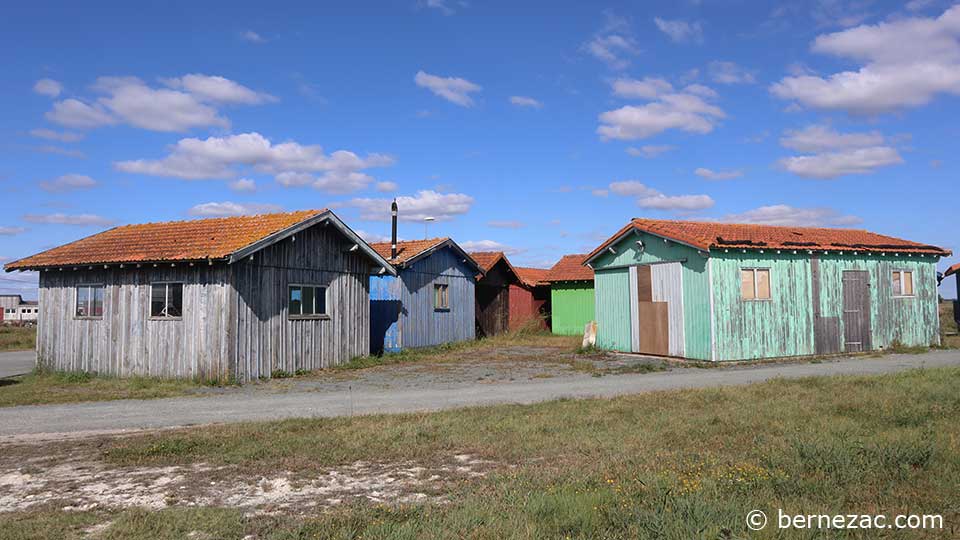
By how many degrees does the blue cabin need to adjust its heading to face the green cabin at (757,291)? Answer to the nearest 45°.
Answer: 0° — it already faces it

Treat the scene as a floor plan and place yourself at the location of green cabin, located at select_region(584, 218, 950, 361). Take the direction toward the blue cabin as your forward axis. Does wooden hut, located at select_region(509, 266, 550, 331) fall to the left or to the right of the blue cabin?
right

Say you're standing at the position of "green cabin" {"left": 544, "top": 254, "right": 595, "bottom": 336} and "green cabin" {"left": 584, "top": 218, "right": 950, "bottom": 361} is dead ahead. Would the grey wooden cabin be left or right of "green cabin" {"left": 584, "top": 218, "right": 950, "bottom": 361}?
right

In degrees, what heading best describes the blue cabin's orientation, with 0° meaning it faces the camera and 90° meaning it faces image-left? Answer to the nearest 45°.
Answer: approximately 315°

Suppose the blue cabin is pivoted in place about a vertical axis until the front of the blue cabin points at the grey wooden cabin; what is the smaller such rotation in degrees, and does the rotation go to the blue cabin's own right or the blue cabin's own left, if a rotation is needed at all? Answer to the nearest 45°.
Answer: approximately 90° to the blue cabin's own right

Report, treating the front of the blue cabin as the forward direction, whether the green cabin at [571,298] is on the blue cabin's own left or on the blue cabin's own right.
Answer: on the blue cabin's own left

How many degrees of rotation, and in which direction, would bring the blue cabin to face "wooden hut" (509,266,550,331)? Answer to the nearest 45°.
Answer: approximately 90° to its left
